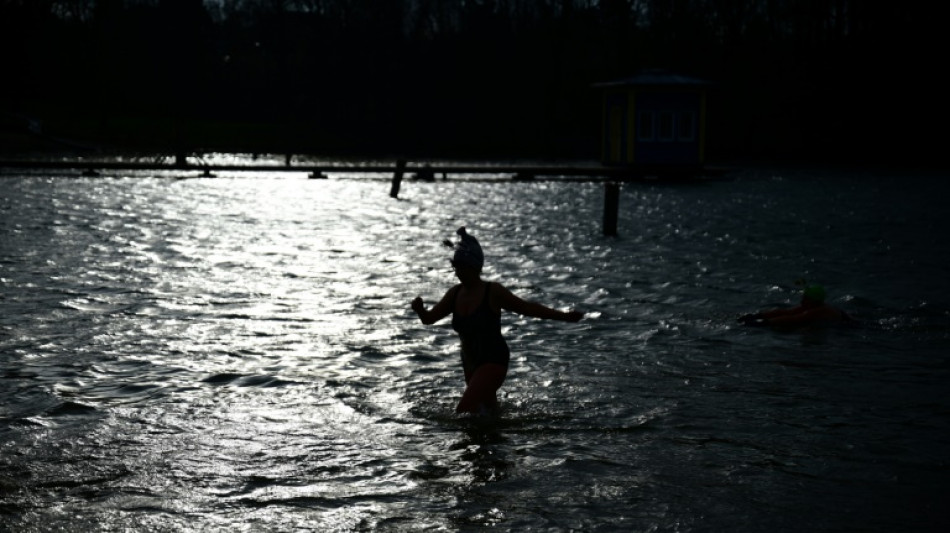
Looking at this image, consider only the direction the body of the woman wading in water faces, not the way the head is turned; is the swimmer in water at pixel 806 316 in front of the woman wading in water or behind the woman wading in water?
behind

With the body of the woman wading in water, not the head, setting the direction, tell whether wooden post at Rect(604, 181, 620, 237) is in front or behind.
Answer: behind

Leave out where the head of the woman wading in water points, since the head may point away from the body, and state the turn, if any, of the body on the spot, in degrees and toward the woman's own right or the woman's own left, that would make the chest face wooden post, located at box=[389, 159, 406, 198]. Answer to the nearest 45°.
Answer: approximately 135° to the woman's own right

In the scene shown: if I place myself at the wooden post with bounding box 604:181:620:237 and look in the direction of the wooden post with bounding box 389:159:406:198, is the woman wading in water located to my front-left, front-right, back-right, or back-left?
back-left

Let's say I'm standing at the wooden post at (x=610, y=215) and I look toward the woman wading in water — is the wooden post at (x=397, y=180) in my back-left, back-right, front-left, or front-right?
back-right

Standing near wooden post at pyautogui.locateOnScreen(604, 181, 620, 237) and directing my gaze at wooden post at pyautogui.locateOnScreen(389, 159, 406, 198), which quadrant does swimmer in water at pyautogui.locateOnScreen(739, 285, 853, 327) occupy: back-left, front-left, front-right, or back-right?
back-left

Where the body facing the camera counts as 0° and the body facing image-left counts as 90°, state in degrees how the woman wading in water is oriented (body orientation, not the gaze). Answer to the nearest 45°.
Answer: approximately 45°
